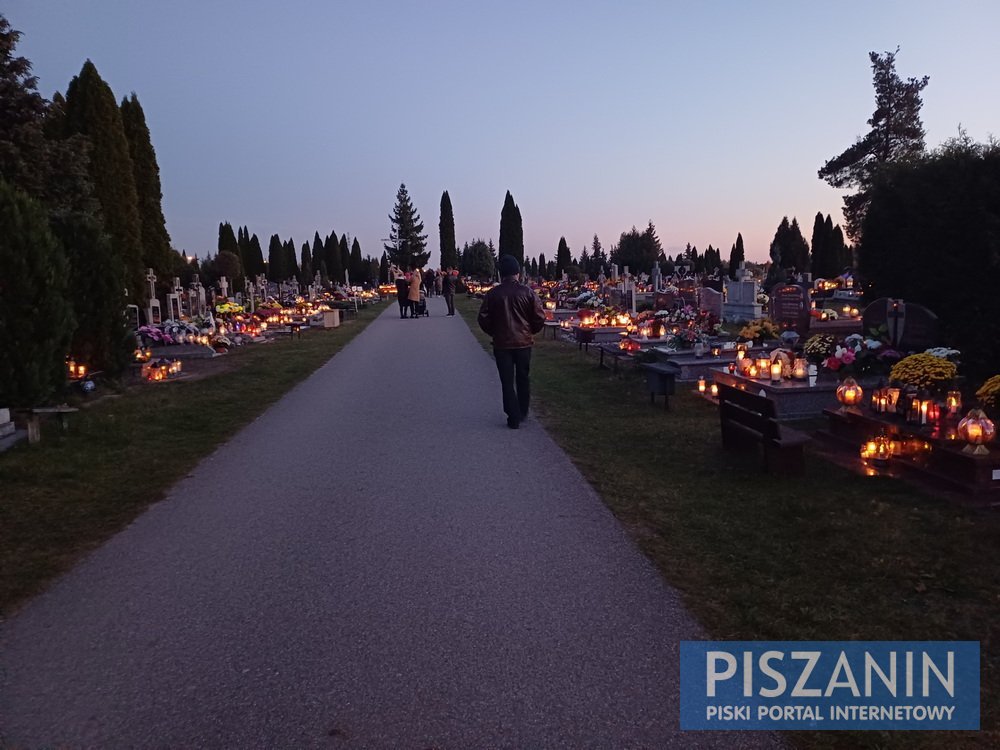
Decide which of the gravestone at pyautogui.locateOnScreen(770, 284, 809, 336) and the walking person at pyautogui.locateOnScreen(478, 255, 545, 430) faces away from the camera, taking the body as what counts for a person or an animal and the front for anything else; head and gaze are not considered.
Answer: the walking person

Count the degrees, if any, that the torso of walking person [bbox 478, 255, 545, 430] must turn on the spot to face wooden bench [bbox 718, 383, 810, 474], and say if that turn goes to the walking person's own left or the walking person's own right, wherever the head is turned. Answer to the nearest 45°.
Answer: approximately 135° to the walking person's own right

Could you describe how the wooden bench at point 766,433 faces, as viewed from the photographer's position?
facing away from the viewer and to the right of the viewer

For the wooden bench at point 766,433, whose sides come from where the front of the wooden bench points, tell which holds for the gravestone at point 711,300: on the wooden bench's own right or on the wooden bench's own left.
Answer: on the wooden bench's own left

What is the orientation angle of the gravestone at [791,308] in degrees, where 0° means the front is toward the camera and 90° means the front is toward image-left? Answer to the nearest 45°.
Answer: approximately 45°

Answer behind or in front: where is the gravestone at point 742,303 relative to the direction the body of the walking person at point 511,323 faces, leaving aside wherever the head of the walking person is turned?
in front

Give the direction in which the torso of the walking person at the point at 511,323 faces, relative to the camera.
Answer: away from the camera

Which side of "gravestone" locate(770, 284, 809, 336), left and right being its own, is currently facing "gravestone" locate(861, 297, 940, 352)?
left

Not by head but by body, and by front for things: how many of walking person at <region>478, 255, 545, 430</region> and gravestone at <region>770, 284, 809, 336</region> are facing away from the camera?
1

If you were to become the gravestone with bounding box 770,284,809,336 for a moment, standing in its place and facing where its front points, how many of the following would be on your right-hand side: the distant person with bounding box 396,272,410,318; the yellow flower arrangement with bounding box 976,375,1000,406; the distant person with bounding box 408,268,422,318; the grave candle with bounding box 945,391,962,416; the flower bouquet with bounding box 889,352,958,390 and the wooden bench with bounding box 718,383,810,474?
2

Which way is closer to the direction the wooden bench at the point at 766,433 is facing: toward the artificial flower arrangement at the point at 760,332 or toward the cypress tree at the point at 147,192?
the artificial flower arrangement

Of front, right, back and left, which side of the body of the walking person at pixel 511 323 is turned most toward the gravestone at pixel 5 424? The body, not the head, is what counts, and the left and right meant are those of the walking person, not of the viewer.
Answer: left

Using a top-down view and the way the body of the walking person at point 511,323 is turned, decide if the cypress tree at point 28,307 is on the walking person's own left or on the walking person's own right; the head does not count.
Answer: on the walking person's own left

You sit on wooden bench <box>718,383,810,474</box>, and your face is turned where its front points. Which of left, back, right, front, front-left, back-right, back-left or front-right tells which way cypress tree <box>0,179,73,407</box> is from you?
back-left
